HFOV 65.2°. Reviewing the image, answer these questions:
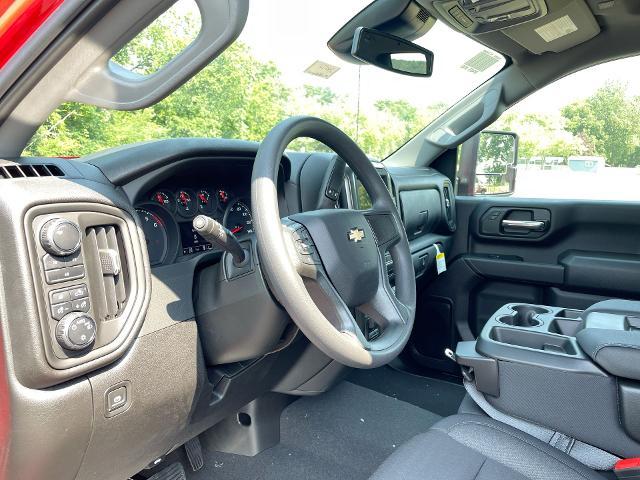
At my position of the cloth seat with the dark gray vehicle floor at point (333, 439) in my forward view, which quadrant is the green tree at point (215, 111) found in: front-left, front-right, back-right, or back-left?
front-right

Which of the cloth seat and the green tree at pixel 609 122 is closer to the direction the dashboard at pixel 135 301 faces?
the cloth seat

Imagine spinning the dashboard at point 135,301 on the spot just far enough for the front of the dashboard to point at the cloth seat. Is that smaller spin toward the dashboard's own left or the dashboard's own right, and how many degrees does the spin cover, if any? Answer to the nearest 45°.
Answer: approximately 45° to the dashboard's own left

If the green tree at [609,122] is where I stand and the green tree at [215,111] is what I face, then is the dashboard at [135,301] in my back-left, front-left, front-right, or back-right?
front-left

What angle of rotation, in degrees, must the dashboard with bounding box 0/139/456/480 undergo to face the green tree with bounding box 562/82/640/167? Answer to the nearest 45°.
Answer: approximately 45° to its left

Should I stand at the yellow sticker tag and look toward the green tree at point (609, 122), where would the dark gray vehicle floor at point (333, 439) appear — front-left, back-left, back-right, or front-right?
back-left
